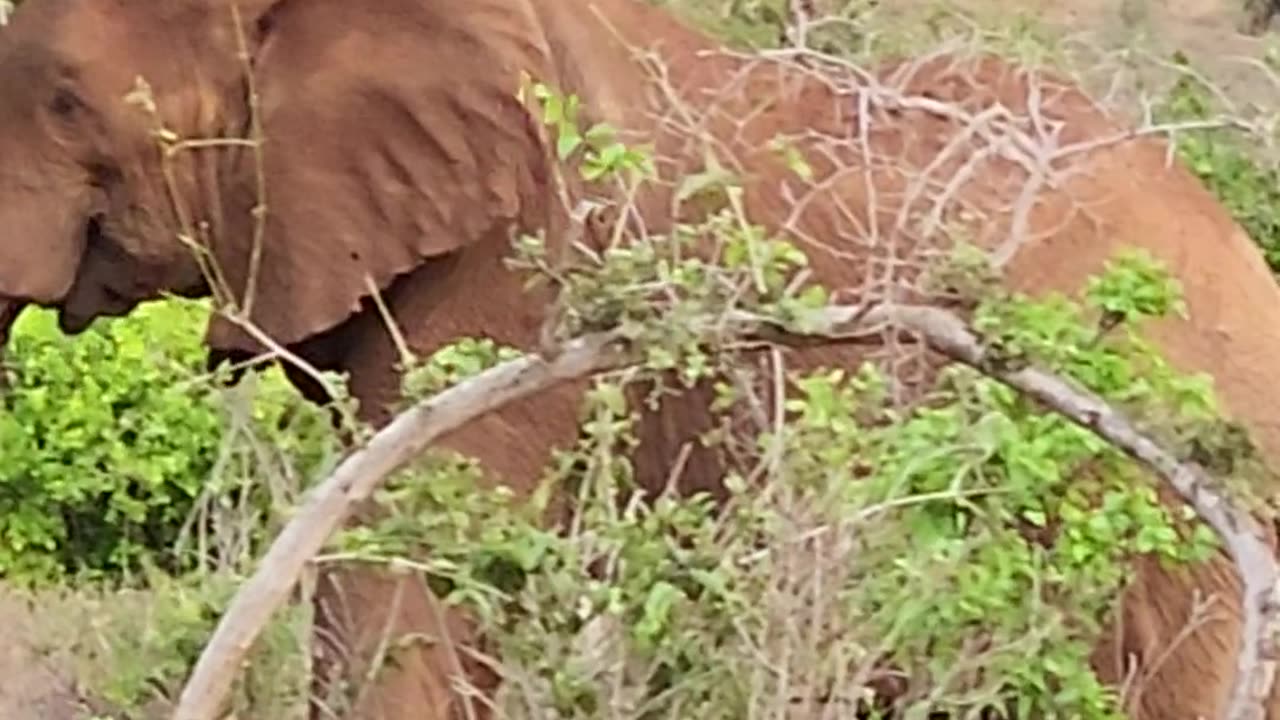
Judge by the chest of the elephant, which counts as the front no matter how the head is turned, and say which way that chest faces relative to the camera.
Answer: to the viewer's left
